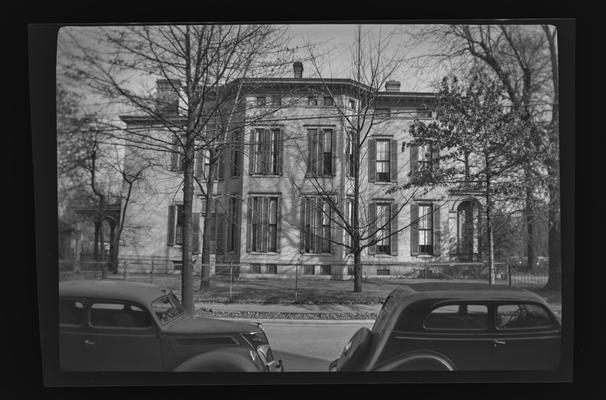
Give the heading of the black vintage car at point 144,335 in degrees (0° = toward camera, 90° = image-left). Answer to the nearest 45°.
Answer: approximately 270°

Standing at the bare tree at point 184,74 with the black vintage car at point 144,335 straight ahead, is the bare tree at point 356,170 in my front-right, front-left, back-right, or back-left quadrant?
back-left

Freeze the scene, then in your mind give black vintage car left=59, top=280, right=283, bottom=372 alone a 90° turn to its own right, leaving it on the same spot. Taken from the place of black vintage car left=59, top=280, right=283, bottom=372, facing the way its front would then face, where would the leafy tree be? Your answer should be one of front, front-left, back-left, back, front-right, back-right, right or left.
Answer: left

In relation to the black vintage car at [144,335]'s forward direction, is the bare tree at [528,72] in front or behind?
in front
